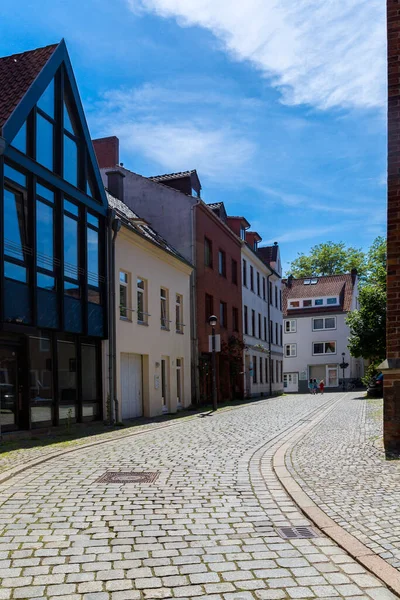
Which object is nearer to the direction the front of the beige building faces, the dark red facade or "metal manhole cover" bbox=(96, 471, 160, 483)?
the metal manhole cover

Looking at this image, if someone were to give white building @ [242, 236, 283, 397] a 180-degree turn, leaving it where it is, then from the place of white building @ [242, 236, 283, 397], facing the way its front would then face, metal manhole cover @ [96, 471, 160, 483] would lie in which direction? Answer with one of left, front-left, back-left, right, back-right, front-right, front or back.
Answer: back-left

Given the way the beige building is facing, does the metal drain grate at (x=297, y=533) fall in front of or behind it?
in front

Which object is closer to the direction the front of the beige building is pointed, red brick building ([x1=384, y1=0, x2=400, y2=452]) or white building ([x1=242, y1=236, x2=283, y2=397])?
the red brick building

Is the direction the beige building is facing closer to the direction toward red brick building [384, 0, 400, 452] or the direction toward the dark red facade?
the red brick building

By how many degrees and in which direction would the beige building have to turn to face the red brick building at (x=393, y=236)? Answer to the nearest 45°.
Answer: approximately 45° to its right

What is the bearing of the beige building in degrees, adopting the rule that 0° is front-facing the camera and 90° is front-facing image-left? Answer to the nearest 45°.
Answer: approximately 315°

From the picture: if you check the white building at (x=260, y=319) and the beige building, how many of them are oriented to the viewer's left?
0

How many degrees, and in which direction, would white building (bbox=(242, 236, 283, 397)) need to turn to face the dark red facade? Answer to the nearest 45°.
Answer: approximately 45° to its right

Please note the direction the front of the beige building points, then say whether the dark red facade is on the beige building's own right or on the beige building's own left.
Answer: on the beige building's own left

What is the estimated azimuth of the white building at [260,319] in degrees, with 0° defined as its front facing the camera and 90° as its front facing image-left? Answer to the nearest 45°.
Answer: approximately 315°

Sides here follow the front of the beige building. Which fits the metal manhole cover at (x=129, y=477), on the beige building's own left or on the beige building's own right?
on the beige building's own right

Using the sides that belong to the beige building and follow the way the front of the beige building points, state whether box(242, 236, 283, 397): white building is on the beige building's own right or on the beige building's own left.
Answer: on the beige building's own left

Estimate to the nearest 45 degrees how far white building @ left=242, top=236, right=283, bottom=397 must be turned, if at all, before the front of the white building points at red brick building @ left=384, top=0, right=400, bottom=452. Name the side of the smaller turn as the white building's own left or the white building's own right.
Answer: approximately 45° to the white building's own right
